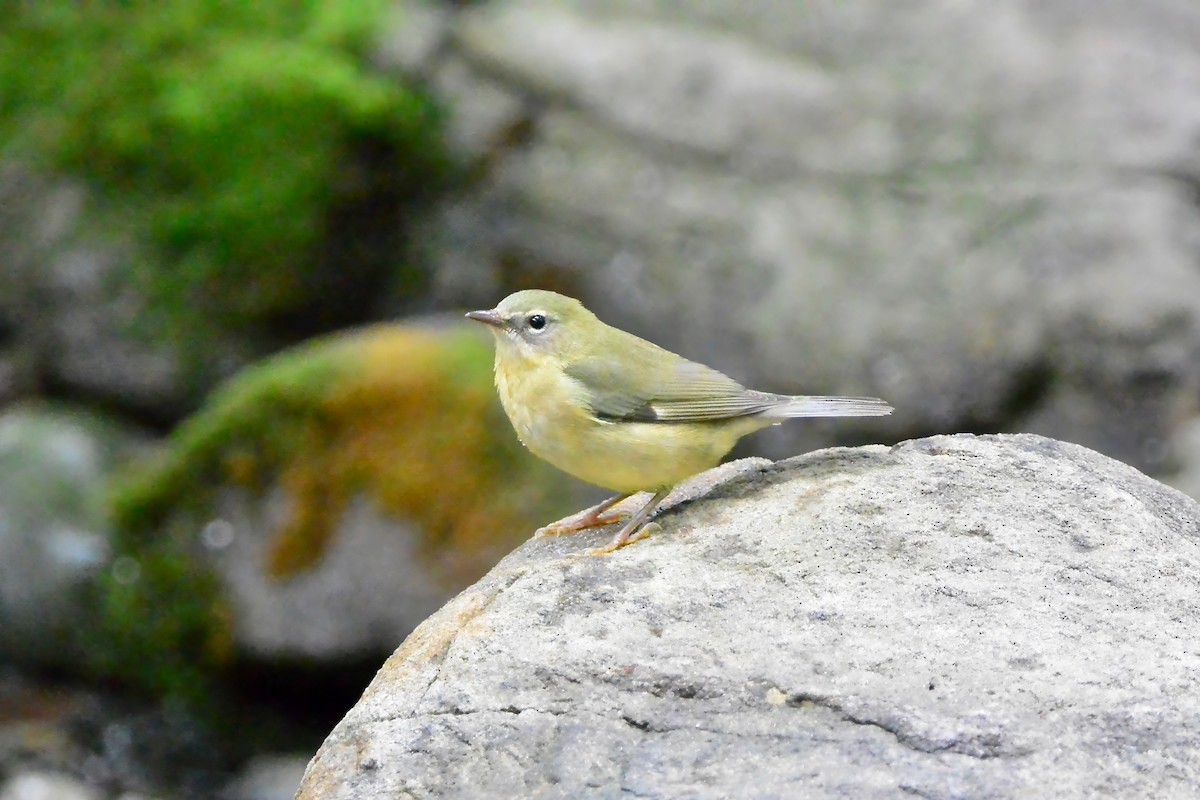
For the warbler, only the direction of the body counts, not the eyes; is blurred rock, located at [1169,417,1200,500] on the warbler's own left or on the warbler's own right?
on the warbler's own right

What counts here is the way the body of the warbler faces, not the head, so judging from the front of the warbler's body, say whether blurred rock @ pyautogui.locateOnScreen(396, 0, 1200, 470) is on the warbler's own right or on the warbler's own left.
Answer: on the warbler's own right

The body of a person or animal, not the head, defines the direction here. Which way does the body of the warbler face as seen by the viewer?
to the viewer's left

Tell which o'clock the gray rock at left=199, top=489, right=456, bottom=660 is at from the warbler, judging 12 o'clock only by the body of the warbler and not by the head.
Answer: The gray rock is roughly at 2 o'clock from the warbler.

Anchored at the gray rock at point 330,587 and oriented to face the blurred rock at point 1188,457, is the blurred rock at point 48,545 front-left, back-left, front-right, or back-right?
back-left

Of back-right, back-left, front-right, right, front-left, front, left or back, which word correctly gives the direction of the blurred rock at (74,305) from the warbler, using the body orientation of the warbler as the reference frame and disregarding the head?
front-right

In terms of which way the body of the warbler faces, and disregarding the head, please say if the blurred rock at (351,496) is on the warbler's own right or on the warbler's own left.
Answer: on the warbler's own right
